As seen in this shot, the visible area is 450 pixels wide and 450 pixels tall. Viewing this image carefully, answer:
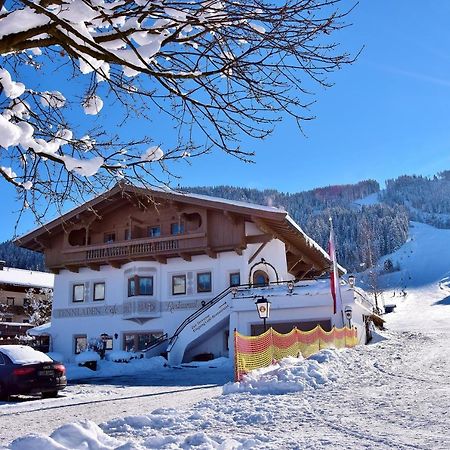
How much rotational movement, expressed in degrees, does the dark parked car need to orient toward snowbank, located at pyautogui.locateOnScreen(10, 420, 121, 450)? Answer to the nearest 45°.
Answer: approximately 135° to its left

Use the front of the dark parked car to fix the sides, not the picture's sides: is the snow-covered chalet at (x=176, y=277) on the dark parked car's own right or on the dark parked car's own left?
on the dark parked car's own right

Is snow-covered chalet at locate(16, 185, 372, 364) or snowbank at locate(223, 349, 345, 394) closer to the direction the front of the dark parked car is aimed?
the snow-covered chalet

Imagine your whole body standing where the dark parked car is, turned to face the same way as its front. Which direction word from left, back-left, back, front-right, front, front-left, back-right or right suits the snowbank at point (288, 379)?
back

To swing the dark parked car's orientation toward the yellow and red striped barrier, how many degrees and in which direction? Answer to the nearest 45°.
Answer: approximately 135° to its right

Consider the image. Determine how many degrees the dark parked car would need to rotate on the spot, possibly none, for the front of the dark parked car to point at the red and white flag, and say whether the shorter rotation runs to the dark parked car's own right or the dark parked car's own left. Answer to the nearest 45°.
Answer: approximately 135° to the dark parked car's own right

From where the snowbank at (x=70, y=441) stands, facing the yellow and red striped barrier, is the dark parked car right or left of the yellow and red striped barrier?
left

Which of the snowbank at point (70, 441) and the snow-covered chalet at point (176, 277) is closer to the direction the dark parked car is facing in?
the snow-covered chalet

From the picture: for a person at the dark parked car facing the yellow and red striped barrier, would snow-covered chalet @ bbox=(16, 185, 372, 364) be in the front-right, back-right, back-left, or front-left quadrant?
front-left

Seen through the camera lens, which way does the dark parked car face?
facing away from the viewer and to the left of the viewer
